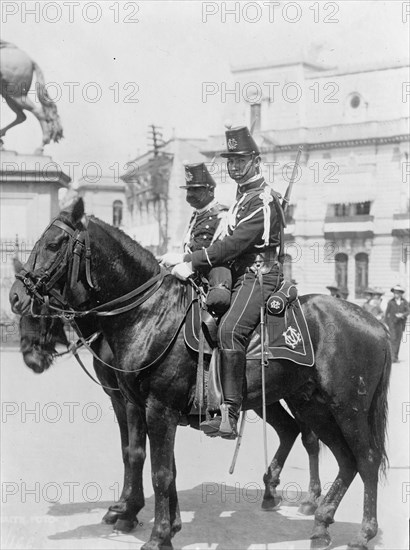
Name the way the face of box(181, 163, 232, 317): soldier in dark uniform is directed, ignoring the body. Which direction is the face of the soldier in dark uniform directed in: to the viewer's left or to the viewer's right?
to the viewer's left

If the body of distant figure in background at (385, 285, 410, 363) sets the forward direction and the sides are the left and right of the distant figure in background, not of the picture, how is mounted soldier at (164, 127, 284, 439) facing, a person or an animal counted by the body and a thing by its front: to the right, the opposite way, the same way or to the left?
to the right

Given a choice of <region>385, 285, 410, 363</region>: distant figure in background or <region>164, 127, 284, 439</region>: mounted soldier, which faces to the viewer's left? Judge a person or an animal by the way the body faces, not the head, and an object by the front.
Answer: the mounted soldier

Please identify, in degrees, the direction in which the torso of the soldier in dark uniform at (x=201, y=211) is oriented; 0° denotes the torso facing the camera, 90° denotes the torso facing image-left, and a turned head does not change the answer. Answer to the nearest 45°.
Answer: approximately 45°

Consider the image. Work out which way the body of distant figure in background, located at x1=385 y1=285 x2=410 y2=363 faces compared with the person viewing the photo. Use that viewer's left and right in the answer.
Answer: facing the viewer

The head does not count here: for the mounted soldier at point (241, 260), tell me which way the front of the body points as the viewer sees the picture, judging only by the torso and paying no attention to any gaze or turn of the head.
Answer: to the viewer's left

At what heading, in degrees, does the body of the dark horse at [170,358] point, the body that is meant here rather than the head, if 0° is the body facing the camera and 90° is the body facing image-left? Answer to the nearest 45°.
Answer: approximately 90°

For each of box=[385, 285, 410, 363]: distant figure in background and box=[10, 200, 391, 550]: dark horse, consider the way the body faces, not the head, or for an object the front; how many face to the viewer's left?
1

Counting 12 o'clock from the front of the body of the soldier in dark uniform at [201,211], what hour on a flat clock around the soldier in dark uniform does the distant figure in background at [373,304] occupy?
The distant figure in background is roughly at 5 o'clock from the soldier in dark uniform.
